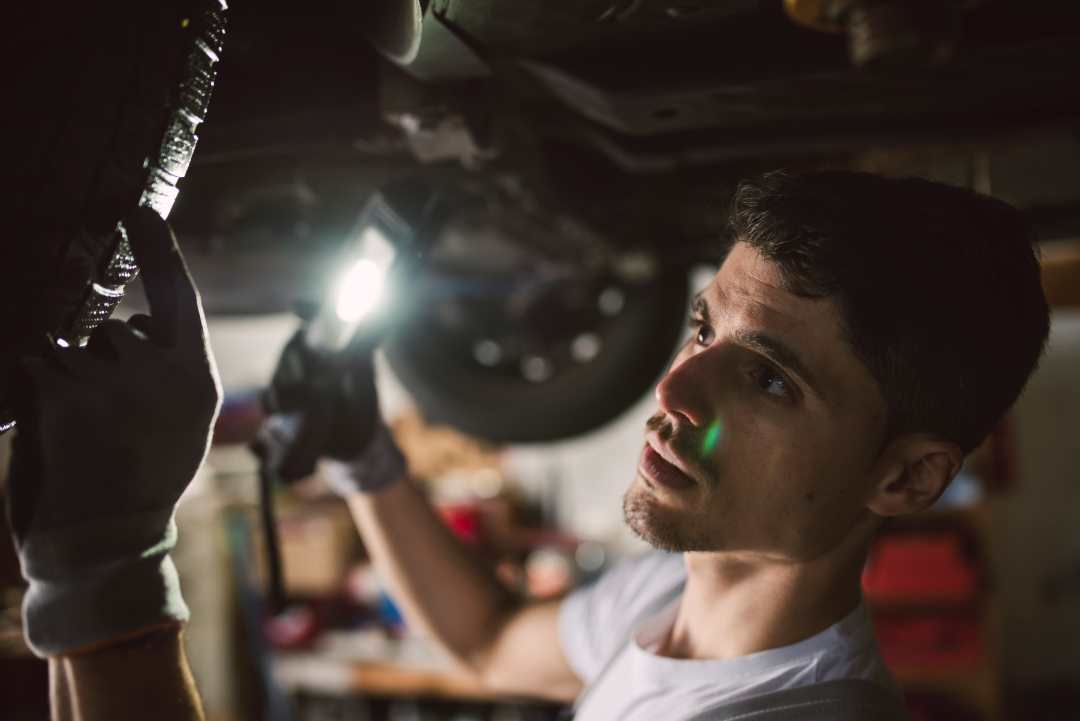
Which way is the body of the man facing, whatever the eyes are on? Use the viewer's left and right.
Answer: facing the viewer and to the left of the viewer

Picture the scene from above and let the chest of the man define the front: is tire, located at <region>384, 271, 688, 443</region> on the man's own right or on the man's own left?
on the man's own right
